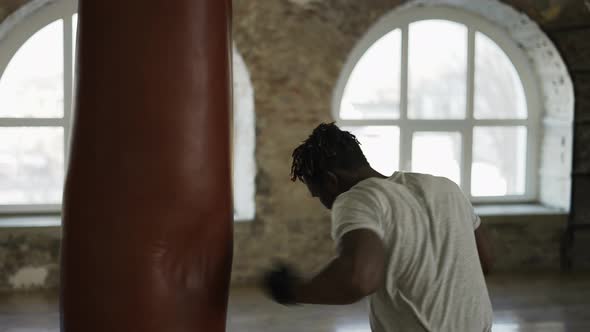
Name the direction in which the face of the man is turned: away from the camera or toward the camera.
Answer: away from the camera

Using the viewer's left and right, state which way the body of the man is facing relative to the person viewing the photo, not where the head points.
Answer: facing away from the viewer and to the left of the viewer

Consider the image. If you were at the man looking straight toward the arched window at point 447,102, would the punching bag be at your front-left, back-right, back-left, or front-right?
back-left

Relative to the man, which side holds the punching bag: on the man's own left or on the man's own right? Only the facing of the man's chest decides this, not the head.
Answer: on the man's own left

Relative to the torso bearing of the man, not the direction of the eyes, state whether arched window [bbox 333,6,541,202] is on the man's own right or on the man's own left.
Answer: on the man's own right

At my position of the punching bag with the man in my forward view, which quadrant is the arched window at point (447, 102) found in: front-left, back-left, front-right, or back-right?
front-left
